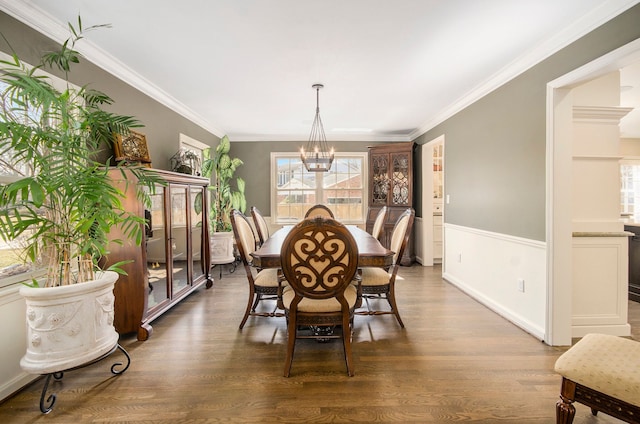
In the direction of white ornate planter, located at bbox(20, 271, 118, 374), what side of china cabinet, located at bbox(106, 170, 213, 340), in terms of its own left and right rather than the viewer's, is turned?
right

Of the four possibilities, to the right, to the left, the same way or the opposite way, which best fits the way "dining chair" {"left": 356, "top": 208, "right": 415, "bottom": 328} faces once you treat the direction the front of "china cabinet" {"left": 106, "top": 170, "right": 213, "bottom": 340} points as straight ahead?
the opposite way

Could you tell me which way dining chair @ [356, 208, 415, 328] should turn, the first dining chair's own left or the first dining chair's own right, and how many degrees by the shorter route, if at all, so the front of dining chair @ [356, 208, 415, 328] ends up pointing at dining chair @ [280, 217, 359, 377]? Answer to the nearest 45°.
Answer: approximately 45° to the first dining chair's own left

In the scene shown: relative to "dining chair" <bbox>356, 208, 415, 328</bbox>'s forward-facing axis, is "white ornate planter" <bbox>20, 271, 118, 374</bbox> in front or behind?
in front

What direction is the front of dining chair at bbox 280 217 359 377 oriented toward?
away from the camera

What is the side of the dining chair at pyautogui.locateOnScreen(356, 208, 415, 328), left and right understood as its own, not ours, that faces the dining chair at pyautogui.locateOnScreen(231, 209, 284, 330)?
front

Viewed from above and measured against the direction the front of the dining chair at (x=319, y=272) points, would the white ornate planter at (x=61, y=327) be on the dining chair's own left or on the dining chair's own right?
on the dining chair's own left

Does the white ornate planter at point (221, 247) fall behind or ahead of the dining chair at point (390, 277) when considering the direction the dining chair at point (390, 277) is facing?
ahead

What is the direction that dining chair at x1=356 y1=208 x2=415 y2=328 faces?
to the viewer's left

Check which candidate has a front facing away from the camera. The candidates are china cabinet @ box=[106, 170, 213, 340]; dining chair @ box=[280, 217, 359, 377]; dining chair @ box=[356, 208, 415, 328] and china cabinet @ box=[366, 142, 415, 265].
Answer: dining chair @ box=[280, 217, 359, 377]

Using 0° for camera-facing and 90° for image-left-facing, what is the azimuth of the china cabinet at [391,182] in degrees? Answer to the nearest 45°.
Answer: approximately 45°

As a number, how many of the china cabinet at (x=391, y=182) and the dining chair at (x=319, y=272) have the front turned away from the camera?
1

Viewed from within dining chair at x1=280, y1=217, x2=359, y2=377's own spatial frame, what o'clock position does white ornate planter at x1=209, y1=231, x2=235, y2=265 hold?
The white ornate planter is roughly at 11 o'clock from the dining chair.

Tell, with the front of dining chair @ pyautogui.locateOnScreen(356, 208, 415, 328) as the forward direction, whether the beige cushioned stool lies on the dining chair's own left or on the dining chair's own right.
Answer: on the dining chair's own left

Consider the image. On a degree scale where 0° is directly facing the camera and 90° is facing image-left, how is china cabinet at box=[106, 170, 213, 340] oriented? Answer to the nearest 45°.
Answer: approximately 315°
